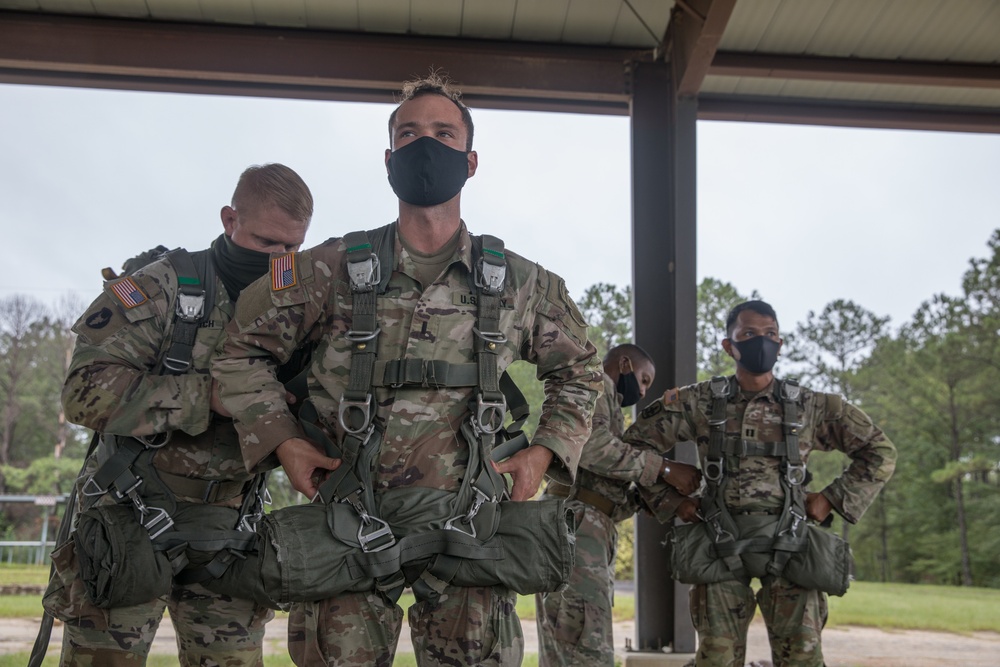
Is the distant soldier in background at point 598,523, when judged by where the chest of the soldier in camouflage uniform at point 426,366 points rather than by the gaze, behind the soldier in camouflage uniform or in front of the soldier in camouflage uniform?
behind

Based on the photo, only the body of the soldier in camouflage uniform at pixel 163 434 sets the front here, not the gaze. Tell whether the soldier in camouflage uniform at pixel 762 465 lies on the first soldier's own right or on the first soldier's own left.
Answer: on the first soldier's own left

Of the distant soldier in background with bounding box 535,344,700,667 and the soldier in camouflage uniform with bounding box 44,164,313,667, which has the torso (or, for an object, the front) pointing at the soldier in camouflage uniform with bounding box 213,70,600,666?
the soldier in camouflage uniform with bounding box 44,164,313,667

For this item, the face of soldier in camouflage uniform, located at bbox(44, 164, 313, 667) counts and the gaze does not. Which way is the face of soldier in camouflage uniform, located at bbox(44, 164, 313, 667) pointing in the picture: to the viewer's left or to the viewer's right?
to the viewer's right

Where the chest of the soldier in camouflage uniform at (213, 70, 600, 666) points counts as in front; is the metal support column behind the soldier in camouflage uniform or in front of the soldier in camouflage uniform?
behind

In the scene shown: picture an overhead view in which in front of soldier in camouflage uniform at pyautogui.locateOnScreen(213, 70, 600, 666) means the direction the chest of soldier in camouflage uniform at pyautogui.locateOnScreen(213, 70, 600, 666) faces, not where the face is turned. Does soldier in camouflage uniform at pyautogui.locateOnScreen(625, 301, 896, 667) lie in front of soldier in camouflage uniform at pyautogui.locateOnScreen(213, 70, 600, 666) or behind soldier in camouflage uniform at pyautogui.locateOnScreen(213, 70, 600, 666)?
behind

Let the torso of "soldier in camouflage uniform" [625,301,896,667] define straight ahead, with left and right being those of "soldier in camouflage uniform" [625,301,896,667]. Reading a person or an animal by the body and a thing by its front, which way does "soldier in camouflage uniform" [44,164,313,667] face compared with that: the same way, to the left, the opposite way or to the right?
to the left
